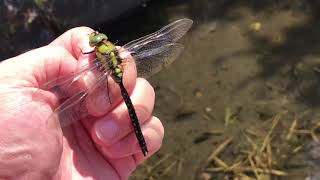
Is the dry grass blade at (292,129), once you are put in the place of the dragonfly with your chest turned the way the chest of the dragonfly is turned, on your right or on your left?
on your right

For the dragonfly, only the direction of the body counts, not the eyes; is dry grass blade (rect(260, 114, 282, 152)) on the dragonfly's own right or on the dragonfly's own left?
on the dragonfly's own right

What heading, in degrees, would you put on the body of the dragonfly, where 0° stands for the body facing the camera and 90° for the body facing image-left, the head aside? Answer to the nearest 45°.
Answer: approximately 135°
